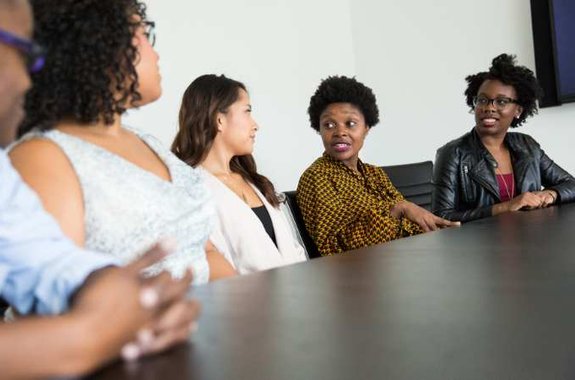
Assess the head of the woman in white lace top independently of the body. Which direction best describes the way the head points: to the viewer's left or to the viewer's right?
to the viewer's right

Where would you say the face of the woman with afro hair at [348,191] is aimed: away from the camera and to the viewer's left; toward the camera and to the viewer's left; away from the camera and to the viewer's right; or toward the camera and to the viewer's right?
toward the camera and to the viewer's left
